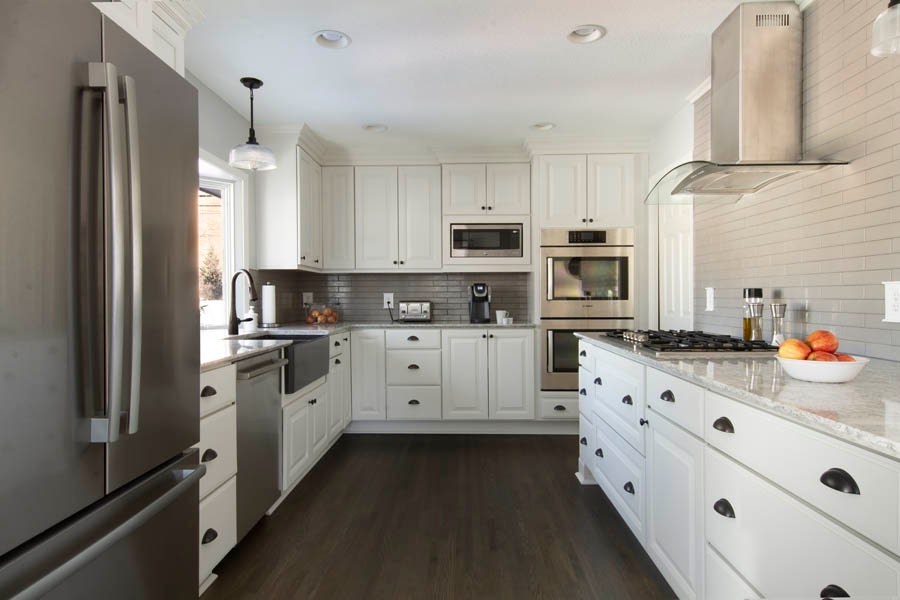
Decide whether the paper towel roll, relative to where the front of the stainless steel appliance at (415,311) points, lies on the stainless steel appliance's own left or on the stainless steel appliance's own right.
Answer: on the stainless steel appliance's own right

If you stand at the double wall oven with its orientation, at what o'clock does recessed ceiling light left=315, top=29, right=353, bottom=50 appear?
The recessed ceiling light is roughly at 1 o'clock from the double wall oven.

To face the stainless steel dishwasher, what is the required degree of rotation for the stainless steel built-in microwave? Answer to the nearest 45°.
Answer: approximately 45° to its right

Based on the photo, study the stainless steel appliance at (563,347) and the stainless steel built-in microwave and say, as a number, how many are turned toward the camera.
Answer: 2

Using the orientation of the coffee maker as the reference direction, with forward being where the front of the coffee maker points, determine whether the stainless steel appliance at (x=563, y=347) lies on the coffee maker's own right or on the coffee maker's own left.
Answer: on the coffee maker's own left

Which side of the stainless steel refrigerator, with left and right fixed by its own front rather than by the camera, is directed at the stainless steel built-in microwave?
left

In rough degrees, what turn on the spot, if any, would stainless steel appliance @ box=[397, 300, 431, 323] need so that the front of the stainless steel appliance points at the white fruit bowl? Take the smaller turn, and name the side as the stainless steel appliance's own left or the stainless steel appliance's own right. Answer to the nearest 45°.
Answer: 0° — it already faces it

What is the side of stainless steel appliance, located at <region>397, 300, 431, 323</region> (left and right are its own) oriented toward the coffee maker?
left
